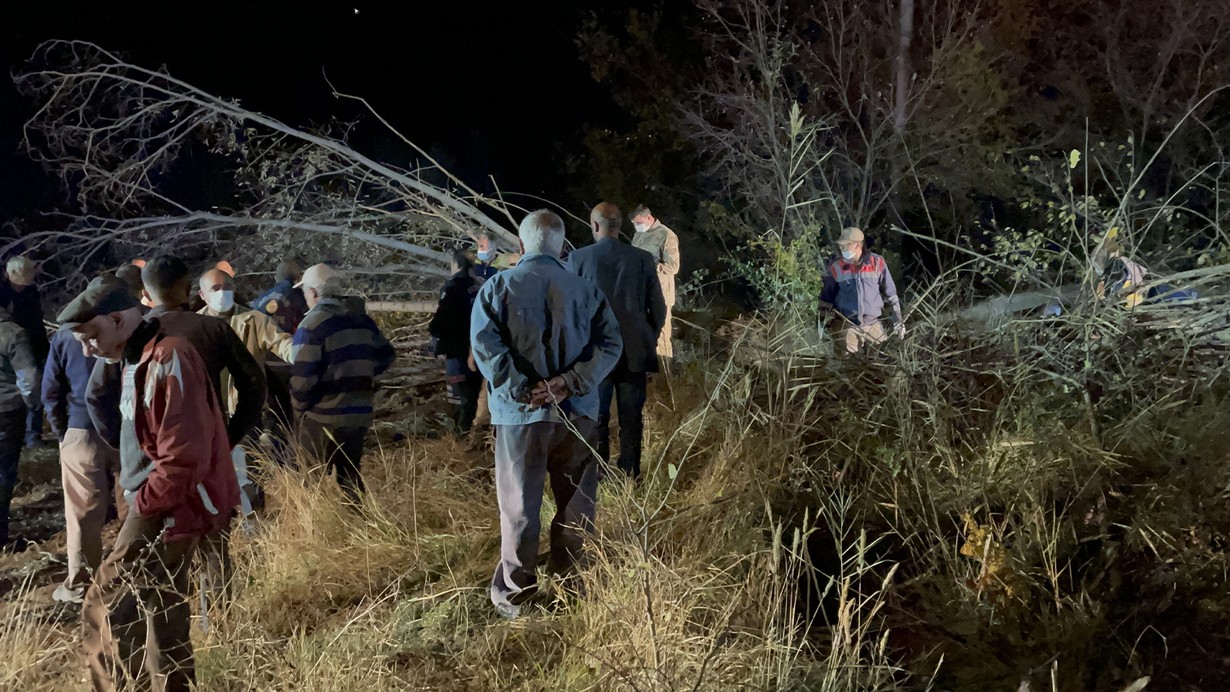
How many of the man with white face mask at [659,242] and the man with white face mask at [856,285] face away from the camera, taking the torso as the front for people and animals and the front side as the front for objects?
0

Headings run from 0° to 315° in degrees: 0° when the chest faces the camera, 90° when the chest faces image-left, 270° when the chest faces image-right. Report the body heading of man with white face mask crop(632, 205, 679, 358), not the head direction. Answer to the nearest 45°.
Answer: approximately 45°

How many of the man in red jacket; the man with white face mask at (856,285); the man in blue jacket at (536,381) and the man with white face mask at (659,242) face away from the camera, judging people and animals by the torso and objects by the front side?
1

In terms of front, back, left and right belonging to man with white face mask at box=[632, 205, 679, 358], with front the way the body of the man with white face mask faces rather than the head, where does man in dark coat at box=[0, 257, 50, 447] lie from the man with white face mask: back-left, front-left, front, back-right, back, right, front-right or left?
front-right

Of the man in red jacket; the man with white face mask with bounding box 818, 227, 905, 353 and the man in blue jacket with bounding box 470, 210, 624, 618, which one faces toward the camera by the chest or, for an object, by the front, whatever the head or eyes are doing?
the man with white face mask

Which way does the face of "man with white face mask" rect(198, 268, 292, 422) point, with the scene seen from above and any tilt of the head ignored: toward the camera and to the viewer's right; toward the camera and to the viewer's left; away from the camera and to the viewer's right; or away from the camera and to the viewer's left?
toward the camera and to the viewer's right

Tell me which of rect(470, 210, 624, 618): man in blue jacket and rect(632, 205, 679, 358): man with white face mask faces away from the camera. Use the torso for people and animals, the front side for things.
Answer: the man in blue jacket

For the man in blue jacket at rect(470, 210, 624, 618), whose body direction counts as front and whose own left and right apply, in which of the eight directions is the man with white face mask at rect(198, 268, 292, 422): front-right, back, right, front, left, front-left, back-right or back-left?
front-left

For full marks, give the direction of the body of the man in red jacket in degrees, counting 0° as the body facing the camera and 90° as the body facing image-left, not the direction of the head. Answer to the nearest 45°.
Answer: approximately 90°

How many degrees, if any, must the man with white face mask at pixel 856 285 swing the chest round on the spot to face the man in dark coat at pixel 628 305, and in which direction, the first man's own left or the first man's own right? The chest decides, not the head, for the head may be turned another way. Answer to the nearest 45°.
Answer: approximately 45° to the first man's own right

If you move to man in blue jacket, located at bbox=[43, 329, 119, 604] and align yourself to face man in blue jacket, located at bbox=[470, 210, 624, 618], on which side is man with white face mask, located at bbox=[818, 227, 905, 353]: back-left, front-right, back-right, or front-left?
front-left

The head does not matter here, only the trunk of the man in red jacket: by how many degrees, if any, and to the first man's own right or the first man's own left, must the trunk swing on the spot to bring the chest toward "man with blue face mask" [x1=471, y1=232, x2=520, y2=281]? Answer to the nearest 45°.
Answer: approximately 135° to the first man's own right

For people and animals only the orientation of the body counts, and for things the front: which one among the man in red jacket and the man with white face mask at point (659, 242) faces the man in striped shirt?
the man with white face mask

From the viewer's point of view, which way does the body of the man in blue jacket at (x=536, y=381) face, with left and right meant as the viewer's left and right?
facing away from the viewer

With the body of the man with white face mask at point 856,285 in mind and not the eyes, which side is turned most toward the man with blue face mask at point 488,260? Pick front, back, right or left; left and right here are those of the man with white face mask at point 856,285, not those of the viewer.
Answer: right

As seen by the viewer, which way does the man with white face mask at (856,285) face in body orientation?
toward the camera

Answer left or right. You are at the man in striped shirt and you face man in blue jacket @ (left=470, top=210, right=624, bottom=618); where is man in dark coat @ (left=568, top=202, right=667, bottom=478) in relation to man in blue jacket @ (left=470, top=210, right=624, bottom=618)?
left

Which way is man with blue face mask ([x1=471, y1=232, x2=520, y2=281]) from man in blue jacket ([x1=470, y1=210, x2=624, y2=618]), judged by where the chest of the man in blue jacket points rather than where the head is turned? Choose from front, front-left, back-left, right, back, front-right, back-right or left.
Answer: front
